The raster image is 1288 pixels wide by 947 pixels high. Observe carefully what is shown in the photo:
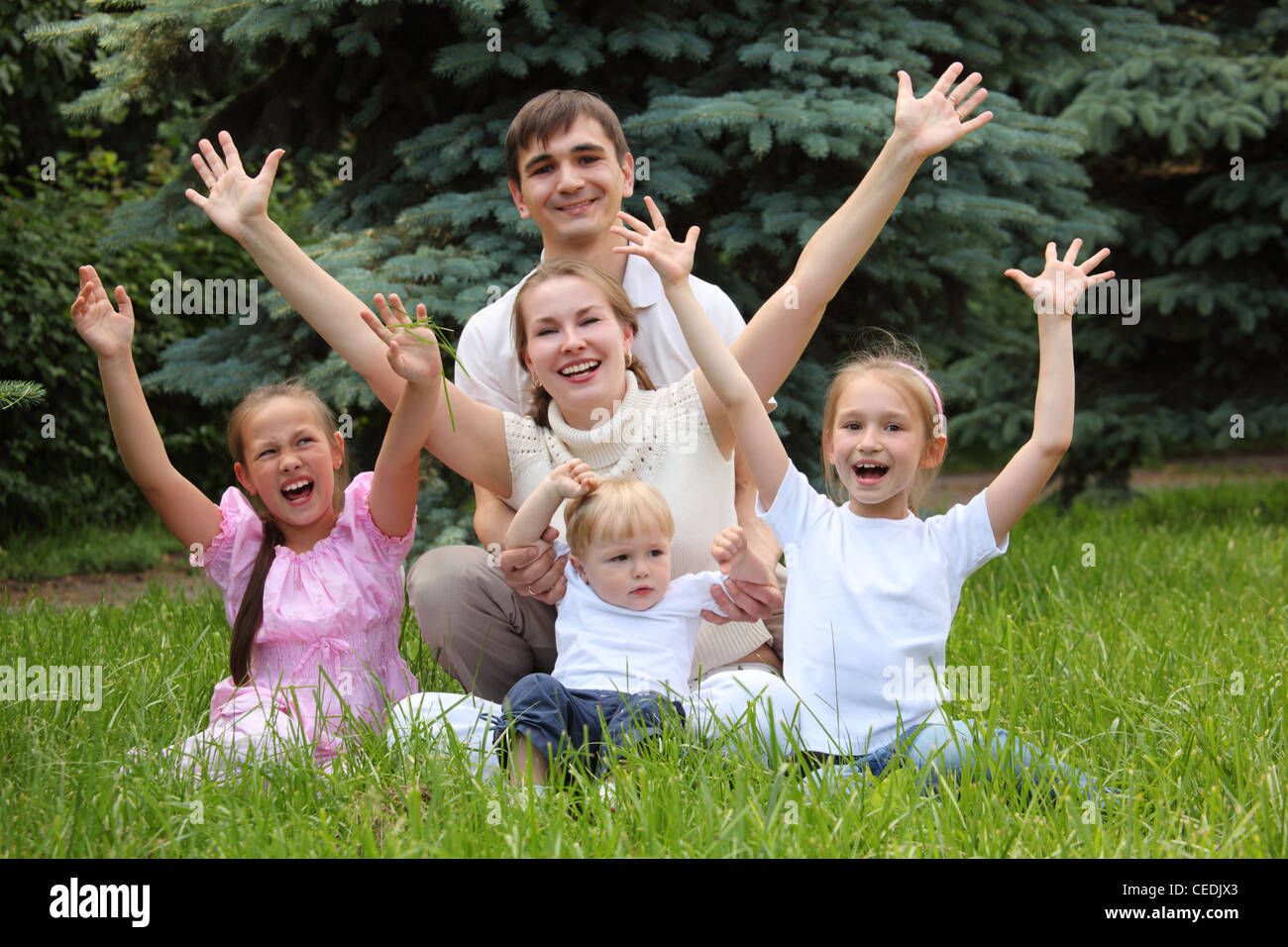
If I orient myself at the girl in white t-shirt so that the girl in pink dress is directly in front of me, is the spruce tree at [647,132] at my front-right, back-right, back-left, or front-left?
front-right

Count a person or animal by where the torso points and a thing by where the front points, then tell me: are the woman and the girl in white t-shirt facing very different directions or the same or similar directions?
same or similar directions

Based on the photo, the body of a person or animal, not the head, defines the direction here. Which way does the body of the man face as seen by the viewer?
toward the camera

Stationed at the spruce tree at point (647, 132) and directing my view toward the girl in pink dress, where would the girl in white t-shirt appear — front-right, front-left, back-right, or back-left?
front-left

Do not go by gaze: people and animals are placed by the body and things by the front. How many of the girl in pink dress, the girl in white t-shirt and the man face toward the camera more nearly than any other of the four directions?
3

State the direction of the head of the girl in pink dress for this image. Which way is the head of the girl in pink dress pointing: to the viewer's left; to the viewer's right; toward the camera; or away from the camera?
toward the camera

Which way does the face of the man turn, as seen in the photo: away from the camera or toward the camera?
toward the camera

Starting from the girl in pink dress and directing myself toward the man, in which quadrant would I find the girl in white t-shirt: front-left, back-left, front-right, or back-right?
front-right

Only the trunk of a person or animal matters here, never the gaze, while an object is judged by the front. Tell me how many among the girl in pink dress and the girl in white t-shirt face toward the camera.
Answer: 2

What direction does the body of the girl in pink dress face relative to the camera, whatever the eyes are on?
toward the camera

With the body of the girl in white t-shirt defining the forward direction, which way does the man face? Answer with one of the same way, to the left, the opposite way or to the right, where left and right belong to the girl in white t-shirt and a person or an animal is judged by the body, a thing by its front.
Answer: the same way

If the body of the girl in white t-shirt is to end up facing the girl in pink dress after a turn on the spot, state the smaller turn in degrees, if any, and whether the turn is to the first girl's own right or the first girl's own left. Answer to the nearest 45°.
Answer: approximately 90° to the first girl's own right

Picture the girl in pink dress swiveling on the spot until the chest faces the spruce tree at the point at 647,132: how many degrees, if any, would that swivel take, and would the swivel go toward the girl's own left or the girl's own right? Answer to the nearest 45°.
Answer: approximately 135° to the girl's own left

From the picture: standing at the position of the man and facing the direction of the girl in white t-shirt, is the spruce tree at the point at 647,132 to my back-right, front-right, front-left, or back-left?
back-left
